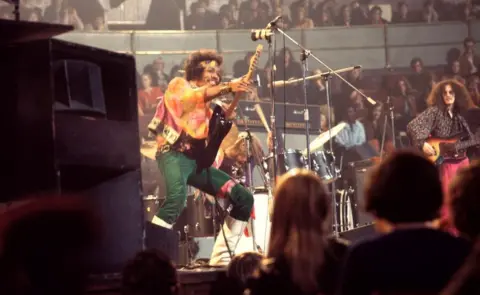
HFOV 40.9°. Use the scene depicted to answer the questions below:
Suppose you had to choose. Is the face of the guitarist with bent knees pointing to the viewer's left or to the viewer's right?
to the viewer's right

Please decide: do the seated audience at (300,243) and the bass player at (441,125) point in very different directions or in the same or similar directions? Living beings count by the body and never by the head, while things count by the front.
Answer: very different directions

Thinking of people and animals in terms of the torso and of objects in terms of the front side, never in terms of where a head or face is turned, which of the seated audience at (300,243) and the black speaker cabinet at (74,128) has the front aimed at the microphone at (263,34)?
the seated audience

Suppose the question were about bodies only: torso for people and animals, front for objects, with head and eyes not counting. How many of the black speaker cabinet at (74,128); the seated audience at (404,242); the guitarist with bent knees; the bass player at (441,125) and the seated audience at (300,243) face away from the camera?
2

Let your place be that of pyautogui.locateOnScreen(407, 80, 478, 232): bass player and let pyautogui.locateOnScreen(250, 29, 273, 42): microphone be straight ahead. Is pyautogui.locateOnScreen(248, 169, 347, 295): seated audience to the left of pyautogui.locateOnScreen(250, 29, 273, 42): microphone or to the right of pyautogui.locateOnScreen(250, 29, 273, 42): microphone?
left

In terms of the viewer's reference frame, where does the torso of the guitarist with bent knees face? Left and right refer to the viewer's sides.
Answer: facing the viewer and to the right of the viewer

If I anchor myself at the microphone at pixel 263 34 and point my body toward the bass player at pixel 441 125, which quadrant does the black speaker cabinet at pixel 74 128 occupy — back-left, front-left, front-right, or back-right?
back-right

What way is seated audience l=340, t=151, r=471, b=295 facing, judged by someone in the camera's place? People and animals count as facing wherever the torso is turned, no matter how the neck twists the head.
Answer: facing away from the viewer

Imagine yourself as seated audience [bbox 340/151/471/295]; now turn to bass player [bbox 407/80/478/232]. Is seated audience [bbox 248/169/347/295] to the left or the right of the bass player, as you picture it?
left

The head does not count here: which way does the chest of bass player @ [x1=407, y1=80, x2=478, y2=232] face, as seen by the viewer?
toward the camera

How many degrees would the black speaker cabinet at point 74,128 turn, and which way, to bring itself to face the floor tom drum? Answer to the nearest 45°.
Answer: approximately 90° to its left

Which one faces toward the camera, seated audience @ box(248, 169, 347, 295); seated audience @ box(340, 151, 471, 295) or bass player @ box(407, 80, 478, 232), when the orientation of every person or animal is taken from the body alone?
the bass player

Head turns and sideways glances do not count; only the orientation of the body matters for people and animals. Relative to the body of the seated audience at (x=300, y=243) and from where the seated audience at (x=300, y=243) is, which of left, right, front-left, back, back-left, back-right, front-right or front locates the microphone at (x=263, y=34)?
front

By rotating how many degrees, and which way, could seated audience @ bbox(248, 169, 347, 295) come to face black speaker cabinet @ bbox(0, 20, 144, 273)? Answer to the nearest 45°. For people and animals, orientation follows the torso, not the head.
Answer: approximately 45° to their left

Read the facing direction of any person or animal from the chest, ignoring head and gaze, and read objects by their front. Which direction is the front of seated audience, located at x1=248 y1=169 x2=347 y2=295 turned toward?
away from the camera

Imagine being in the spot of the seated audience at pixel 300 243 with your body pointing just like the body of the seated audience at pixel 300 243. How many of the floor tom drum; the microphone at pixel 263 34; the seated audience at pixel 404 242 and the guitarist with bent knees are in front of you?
3
